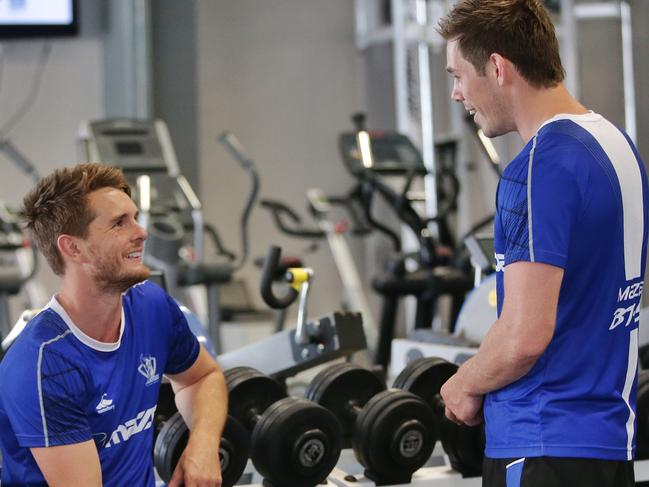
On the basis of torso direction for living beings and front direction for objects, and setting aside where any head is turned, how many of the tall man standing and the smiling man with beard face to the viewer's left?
1

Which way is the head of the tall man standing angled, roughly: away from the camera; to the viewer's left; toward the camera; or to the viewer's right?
to the viewer's left

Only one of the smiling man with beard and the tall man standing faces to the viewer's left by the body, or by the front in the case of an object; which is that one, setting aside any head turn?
the tall man standing

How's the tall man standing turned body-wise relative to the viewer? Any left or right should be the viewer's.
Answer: facing to the left of the viewer

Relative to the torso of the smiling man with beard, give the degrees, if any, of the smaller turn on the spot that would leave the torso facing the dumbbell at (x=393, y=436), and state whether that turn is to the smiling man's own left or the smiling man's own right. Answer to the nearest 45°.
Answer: approximately 90° to the smiling man's own left

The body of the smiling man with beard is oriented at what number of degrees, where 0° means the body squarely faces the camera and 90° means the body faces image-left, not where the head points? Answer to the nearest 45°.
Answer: approximately 315°

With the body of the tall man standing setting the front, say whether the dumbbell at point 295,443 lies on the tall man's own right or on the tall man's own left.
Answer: on the tall man's own right
